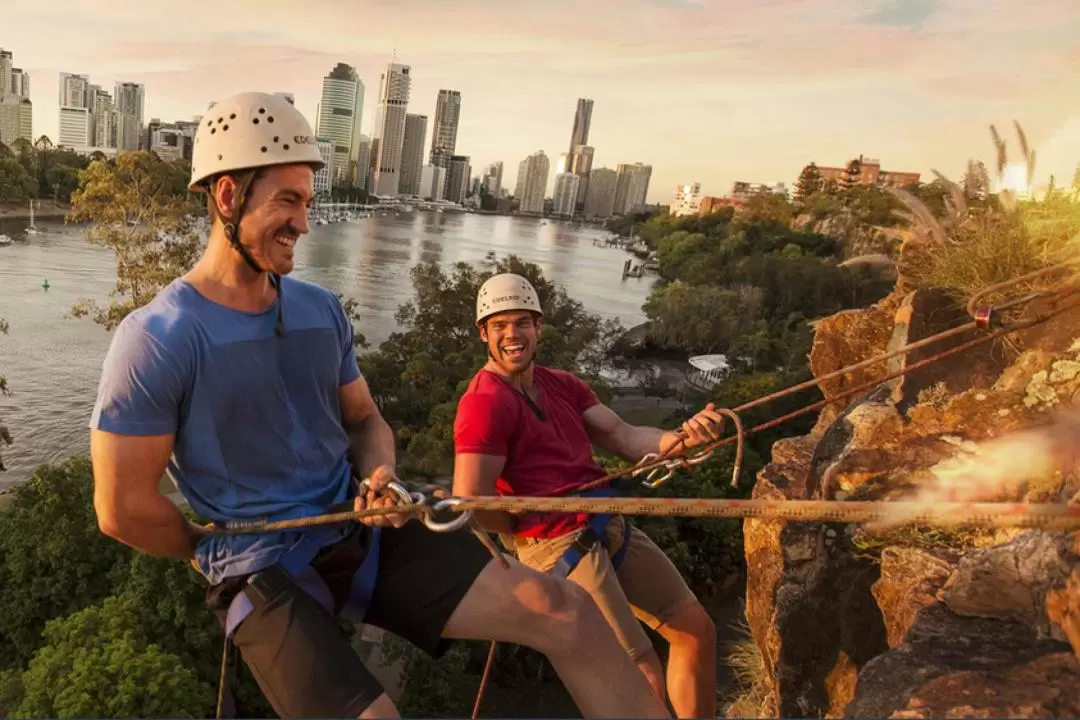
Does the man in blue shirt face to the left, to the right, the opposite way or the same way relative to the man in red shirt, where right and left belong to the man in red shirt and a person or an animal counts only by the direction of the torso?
the same way

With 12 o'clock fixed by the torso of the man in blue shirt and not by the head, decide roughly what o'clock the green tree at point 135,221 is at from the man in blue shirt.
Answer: The green tree is roughly at 7 o'clock from the man in blue shirt.

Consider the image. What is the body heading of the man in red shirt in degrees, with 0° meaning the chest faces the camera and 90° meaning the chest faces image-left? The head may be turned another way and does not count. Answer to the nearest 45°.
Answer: approximately 315°

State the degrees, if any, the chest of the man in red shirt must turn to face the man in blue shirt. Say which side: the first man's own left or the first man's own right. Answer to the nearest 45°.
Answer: approximately 90° to the first man's own right

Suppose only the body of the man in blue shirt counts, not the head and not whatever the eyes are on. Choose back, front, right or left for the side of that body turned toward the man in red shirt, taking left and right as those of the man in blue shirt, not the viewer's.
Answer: left

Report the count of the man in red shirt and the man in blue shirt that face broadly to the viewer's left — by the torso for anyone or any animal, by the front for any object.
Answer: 0

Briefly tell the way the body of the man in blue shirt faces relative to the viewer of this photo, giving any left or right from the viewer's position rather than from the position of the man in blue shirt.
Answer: facing the viewer and to the right of the viewer

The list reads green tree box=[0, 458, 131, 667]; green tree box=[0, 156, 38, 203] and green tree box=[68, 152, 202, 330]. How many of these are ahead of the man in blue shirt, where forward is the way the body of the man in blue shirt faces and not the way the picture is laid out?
0

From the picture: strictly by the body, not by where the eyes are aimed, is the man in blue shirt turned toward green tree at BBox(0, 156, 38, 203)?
no

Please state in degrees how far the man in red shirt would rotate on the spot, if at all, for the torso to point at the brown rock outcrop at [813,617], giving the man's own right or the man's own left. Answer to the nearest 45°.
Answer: approximately 90° to the man's own left

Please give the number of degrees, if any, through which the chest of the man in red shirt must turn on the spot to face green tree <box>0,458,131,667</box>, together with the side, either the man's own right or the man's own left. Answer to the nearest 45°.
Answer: approximately 180°

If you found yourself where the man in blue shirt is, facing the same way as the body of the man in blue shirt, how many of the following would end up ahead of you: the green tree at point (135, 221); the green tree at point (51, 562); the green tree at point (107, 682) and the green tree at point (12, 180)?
0

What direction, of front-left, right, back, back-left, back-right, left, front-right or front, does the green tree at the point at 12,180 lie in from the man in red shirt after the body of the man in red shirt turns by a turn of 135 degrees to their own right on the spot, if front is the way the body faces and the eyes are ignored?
front-right

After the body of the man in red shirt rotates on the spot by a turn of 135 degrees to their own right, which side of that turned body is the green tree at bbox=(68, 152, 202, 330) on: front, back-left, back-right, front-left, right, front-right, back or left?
front-right
